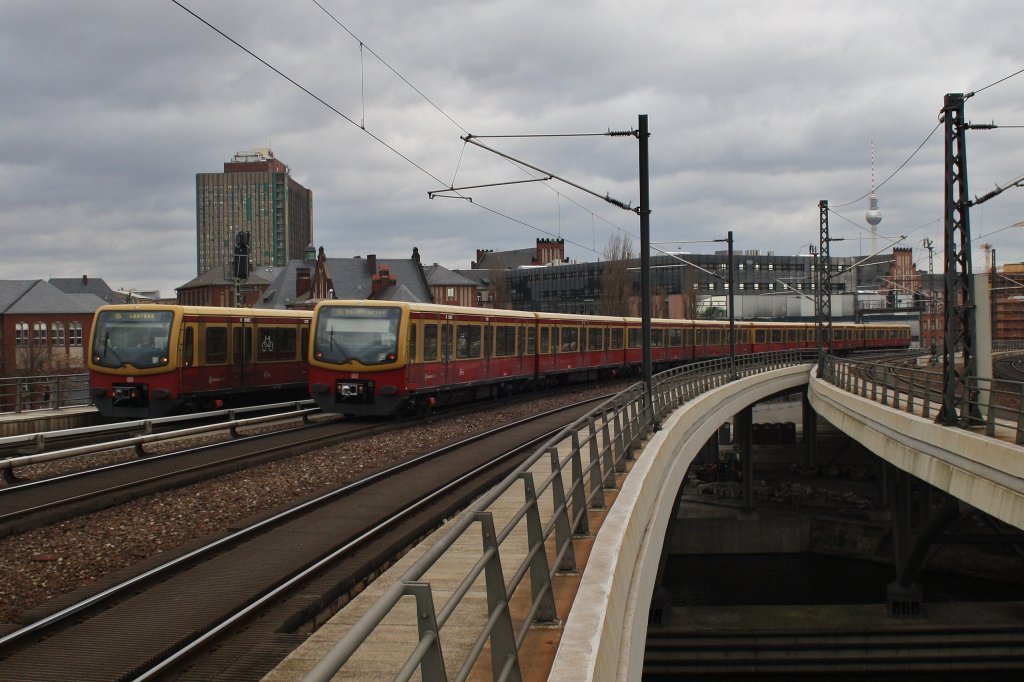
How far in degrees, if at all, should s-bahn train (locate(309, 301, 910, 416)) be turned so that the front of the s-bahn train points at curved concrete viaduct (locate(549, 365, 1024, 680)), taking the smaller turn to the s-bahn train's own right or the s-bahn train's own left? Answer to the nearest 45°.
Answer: approximately 90° to the s-bahn train's own left

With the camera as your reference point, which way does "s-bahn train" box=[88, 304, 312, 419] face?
facing the viewer and to the left of the viewer

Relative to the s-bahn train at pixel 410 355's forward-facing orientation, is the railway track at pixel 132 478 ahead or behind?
ahead

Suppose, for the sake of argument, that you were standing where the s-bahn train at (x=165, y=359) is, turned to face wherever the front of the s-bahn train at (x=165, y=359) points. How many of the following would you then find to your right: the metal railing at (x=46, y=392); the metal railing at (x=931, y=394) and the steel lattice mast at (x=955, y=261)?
1

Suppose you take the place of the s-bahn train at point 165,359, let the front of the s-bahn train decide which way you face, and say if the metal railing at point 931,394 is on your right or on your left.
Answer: on your left

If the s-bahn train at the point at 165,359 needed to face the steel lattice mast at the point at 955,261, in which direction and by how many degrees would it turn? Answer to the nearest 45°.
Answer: approximately 90° to its left

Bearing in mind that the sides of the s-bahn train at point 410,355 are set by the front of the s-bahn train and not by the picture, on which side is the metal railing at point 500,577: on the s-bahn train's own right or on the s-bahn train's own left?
on the s-bahn train's own left

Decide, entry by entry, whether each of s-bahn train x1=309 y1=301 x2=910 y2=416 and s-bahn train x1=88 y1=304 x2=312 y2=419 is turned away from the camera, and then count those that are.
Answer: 0

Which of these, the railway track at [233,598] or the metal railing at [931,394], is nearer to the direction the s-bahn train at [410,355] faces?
the railway track

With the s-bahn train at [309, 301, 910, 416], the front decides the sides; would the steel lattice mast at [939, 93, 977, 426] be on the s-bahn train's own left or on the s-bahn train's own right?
on the s-bahn train's own left
